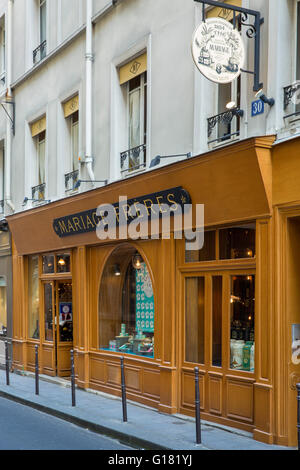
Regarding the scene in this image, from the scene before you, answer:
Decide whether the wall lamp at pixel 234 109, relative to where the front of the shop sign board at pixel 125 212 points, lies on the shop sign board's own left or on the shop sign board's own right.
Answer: on the shop sign board's own left

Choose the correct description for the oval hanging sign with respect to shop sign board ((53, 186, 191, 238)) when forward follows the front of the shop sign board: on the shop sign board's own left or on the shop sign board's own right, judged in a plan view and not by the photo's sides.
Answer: on the shop sign board's own left

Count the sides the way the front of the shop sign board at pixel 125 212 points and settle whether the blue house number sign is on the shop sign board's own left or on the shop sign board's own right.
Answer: on the shop sign board's own left

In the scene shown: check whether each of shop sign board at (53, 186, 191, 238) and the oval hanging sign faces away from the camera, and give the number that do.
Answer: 0

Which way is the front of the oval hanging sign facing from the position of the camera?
facing the viewer and to the right of the viewer

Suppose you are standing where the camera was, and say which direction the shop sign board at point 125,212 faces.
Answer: facing the viewer and to the left of the viewer

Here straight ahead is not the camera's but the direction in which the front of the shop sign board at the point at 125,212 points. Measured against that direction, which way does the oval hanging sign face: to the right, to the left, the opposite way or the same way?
to the left
